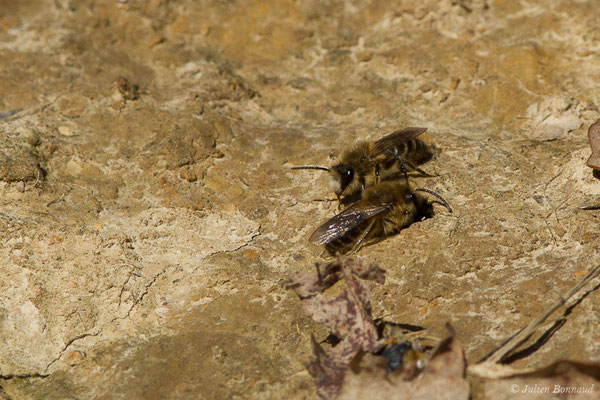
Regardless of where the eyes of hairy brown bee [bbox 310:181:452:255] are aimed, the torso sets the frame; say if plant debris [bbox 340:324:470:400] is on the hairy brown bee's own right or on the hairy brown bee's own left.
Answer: on the hairy brown bee's own right

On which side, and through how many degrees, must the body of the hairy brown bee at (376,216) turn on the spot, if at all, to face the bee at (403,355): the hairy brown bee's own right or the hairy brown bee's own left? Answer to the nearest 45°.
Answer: approximately 90° to the hairy brown bee's own right

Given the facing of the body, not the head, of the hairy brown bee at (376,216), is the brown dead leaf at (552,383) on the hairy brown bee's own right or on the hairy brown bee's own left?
on the hairy brown bee's own right

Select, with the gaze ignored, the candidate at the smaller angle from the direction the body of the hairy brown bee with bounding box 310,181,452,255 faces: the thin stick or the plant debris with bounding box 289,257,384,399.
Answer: the thin stick

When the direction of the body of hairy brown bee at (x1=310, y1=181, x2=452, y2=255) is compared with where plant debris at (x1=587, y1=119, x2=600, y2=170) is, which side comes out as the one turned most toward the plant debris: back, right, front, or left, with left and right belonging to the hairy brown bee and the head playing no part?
front

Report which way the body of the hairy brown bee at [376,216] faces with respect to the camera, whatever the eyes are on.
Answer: to the viewer's right

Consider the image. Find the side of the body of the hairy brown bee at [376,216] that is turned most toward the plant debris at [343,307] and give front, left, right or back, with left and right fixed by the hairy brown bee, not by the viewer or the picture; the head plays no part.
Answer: right

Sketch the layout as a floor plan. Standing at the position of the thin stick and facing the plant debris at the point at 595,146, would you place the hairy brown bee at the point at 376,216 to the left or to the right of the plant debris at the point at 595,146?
left
